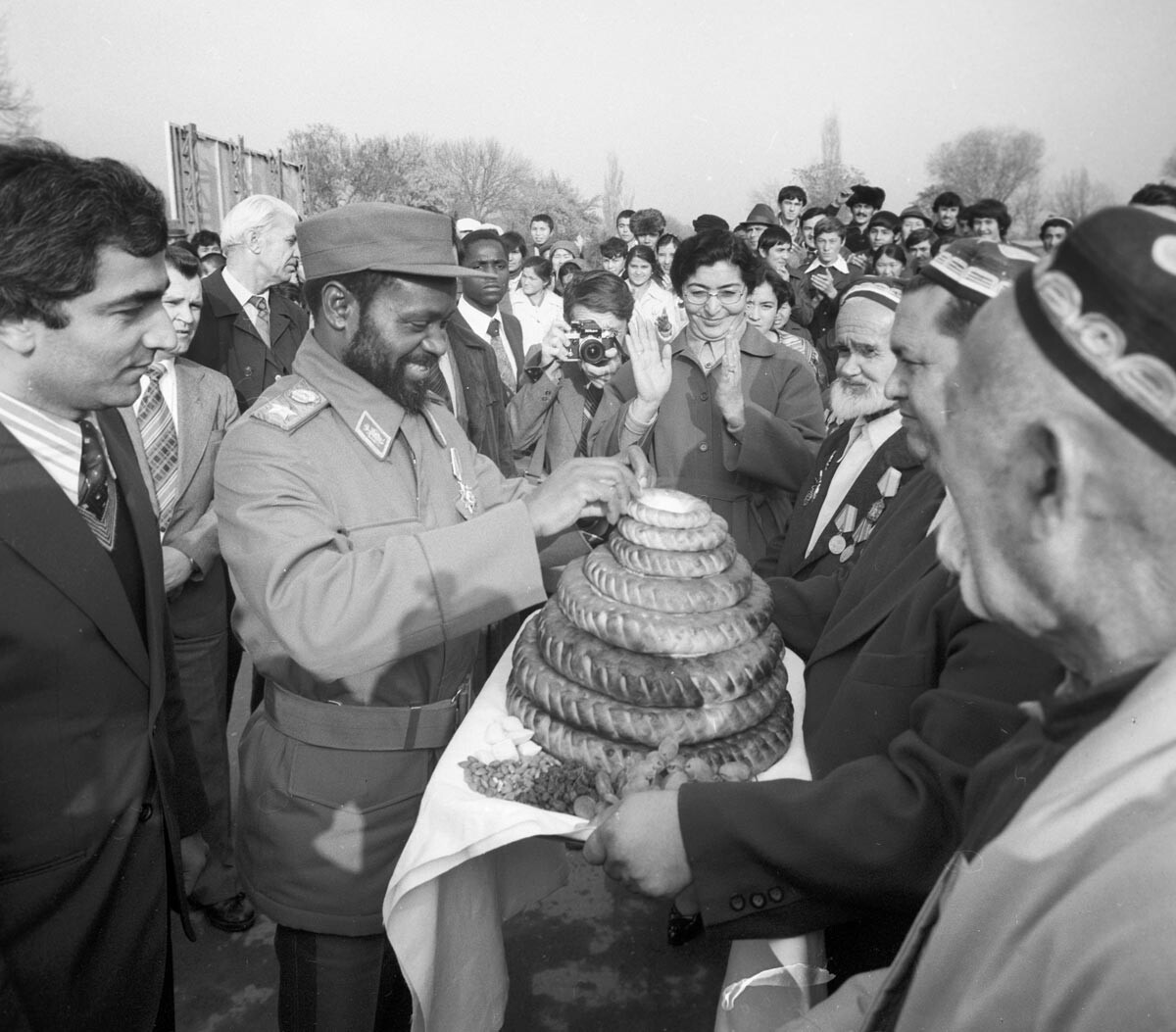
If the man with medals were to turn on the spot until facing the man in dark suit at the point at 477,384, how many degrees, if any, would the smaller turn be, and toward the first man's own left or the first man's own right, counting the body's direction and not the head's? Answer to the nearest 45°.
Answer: approximately 90° to the first man's own right

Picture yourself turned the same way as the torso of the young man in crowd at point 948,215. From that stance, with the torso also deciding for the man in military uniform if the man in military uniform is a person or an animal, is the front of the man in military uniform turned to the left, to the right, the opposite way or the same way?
to the left

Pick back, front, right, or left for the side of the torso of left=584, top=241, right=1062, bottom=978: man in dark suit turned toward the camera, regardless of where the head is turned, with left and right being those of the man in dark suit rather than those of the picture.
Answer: left

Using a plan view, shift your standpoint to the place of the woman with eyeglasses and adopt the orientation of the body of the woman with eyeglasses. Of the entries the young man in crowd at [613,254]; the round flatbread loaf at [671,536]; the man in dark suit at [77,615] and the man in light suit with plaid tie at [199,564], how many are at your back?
1

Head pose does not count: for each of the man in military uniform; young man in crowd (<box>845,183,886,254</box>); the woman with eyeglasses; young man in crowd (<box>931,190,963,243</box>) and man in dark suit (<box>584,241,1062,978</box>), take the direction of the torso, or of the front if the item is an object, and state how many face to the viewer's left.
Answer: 1

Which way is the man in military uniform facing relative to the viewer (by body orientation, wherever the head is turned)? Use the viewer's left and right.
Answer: facing the viewer and to the right of the viewer

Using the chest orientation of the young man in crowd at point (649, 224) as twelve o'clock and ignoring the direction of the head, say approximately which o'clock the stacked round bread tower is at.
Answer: The stacked round bread tower is roughly at 12 o'clock from the young man in crowd.

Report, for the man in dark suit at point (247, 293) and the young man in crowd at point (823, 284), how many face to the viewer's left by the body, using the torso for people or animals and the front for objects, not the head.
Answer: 0

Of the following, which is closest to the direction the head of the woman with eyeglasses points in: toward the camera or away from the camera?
toward the camera

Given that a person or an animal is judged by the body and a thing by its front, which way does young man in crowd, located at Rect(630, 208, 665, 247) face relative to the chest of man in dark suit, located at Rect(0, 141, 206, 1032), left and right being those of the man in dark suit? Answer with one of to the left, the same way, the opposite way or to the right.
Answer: to the right

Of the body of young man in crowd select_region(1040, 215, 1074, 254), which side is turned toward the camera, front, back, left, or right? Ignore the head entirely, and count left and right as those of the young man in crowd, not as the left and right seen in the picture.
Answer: front

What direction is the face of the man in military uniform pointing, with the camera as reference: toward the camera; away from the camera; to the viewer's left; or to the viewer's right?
to the viewer's right

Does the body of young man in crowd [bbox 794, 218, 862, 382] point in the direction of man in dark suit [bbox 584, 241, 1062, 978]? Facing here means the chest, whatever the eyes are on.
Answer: yes

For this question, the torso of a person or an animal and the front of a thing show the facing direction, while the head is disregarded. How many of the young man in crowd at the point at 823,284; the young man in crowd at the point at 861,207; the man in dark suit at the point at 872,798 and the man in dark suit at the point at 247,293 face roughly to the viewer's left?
1

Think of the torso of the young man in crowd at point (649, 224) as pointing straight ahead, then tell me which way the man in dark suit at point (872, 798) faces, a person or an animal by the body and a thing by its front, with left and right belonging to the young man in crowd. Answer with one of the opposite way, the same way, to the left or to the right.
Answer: to the right

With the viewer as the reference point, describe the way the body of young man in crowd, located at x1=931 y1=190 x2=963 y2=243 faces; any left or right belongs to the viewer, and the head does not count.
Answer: facing the viewer

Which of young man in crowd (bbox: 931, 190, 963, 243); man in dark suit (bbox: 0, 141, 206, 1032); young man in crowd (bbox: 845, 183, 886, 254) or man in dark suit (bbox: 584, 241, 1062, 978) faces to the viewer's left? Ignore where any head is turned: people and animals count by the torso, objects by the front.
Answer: man in dark suit (bbox: 584, 241, 1062, 978)
